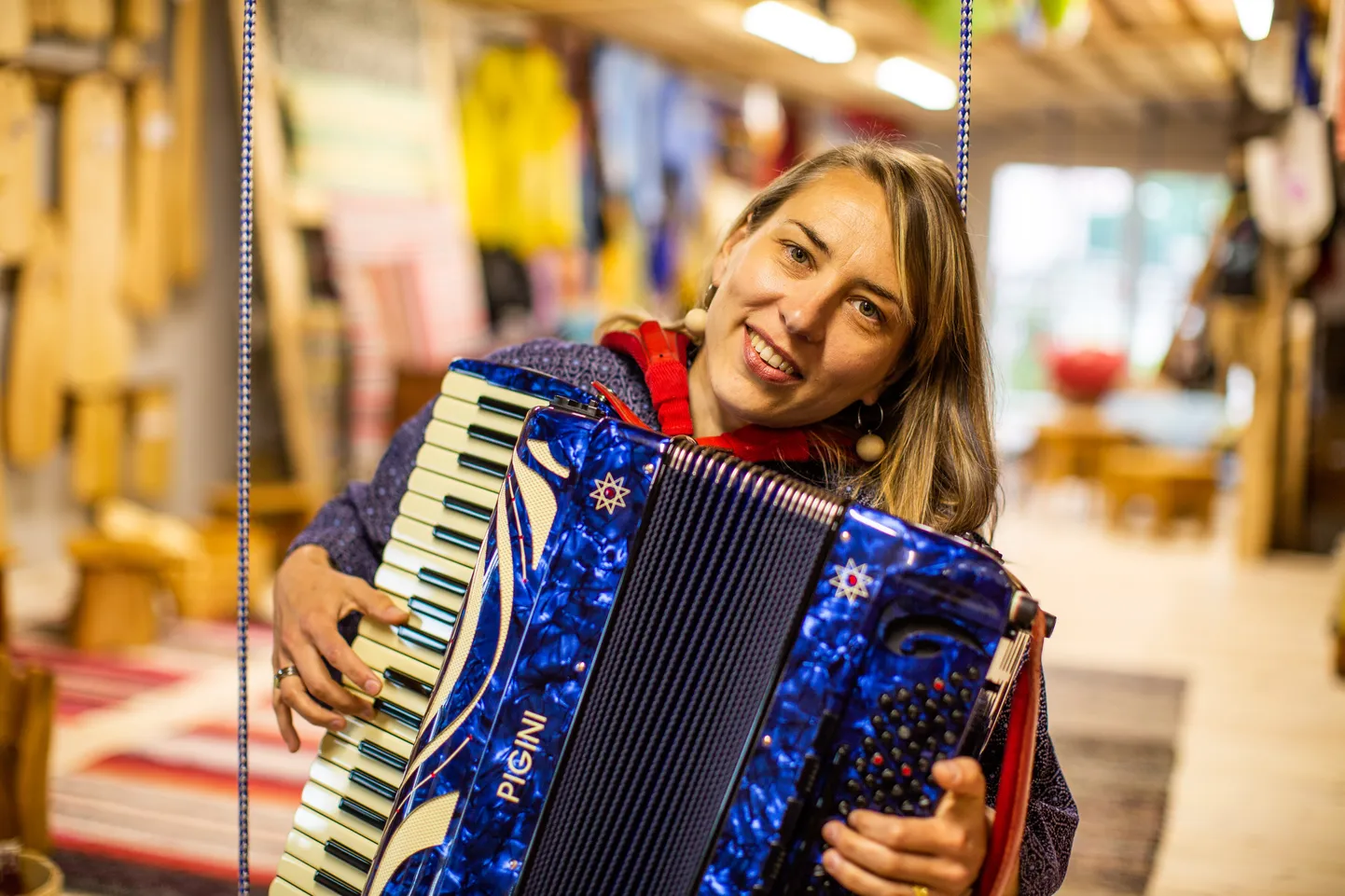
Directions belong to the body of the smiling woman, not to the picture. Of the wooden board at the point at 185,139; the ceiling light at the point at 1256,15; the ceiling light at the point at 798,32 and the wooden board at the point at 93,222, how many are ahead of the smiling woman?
0

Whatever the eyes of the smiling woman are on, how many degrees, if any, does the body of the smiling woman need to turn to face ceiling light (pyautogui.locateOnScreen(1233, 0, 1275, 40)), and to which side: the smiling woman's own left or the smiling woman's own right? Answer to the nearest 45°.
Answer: approximately 135° to the smiling woman's own left

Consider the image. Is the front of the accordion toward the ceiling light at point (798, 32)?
no

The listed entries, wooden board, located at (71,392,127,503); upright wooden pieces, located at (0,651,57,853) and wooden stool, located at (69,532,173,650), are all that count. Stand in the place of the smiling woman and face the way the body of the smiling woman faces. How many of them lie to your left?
0

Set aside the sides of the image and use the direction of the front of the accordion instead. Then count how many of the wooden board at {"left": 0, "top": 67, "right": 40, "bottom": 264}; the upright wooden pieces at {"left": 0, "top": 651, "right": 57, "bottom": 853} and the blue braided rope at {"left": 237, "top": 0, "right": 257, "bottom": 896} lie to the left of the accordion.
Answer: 0

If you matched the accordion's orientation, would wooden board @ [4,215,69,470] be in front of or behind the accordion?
behind

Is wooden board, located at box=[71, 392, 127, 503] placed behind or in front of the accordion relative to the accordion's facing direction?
behind

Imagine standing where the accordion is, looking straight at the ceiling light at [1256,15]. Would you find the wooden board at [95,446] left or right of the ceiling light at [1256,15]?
left

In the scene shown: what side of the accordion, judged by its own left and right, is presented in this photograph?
front

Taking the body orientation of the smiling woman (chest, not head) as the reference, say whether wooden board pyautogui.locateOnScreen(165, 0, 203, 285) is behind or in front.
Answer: behind

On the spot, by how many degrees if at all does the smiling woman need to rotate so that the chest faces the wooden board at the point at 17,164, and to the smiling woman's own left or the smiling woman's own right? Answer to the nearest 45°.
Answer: approximately 135° to the smiling woman's own right

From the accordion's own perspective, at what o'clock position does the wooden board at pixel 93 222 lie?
The wooden board is roughly at 5 o'clock from the accordion.

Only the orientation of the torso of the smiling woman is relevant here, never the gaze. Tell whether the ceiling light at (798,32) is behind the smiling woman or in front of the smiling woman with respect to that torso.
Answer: behind

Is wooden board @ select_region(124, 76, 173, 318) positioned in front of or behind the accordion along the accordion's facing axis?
behind

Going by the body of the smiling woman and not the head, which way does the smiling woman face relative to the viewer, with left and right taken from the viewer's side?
facing the viewer
